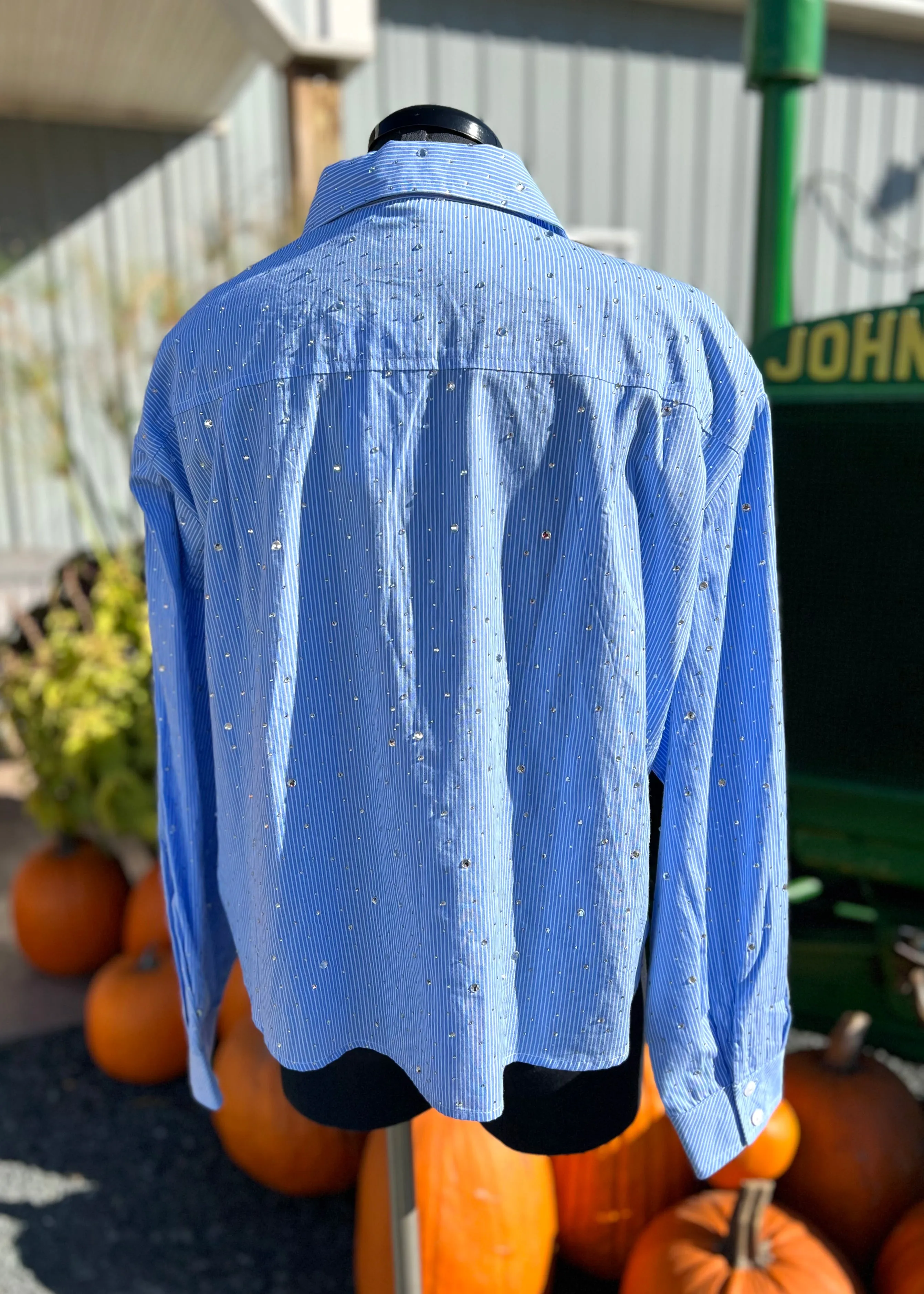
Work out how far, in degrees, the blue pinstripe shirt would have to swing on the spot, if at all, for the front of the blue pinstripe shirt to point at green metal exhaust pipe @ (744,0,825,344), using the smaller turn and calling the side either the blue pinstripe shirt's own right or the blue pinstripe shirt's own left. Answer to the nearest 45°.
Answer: approximately 45° to the blue pinstripe shirt's own right

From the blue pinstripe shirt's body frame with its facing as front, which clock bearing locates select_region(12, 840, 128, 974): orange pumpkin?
The orange pumpkin is roughly at 11 o'clock from the blue pinstripe shirt.

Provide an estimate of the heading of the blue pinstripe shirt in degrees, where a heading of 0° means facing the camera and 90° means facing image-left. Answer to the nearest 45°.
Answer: approximately 180°

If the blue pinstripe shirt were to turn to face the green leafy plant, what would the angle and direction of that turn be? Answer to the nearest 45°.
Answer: approximately 45° to its left

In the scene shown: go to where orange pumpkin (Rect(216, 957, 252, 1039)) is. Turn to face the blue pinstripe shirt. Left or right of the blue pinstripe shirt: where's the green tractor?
left
